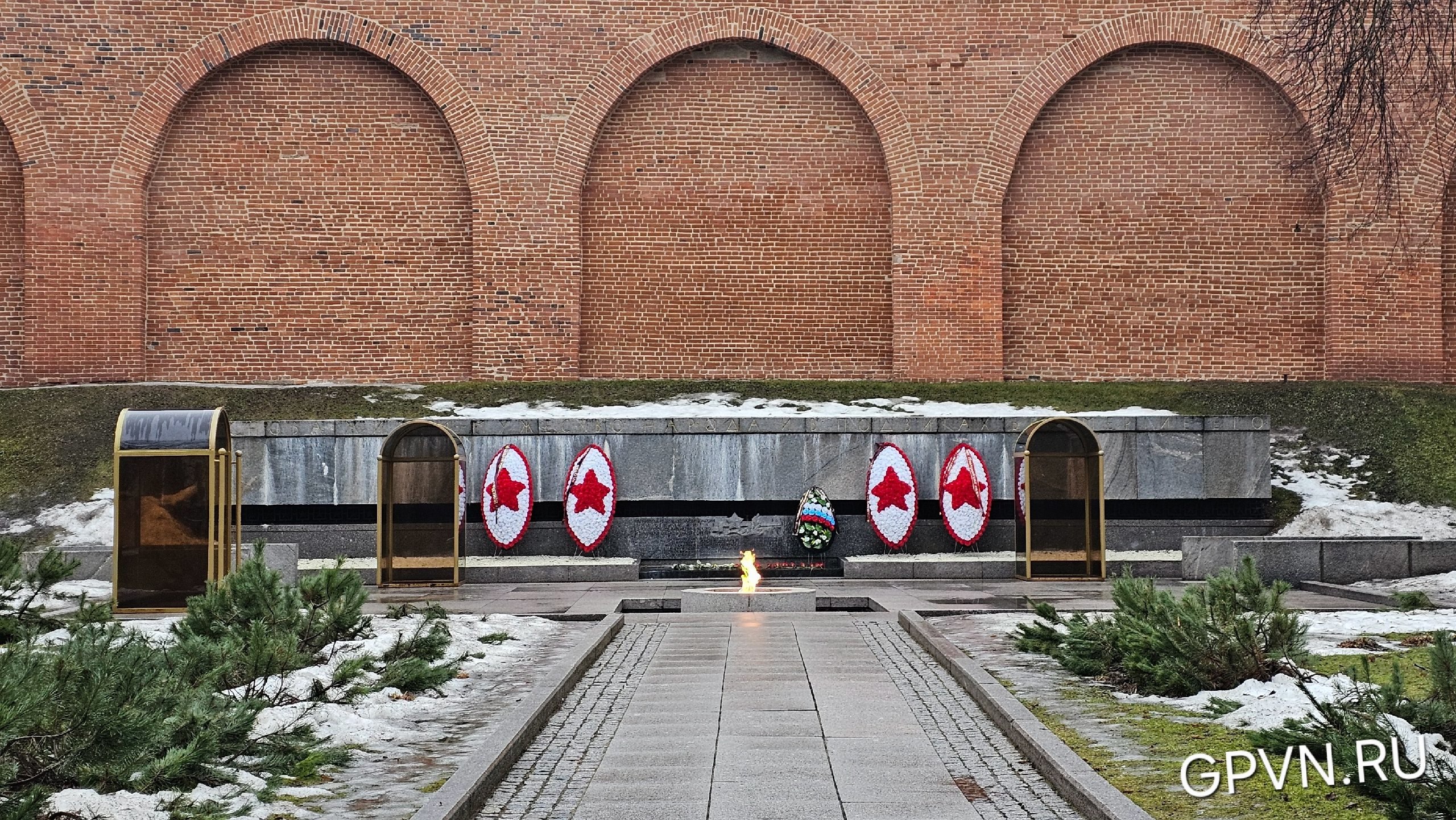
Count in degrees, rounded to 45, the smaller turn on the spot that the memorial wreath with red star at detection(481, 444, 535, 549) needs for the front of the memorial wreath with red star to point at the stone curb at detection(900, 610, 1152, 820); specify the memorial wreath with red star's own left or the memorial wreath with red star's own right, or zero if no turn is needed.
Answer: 0° — it already faces it

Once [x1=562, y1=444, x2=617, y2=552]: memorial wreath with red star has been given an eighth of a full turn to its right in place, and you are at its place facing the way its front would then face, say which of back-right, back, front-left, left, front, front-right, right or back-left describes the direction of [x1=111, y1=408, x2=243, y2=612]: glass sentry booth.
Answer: front

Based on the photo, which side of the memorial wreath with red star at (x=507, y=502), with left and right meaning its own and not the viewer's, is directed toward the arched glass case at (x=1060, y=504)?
left

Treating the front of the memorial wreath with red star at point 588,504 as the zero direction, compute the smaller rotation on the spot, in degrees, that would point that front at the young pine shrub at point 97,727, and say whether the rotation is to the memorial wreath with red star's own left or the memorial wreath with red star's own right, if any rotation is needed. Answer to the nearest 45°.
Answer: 0° — it already faces it

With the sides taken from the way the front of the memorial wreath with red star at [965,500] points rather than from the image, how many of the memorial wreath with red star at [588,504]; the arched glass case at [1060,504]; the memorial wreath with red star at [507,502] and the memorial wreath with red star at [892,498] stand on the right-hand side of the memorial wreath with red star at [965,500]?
3

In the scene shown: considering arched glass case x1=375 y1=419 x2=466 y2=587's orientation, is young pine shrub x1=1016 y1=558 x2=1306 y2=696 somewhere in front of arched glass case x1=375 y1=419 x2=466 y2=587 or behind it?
in front

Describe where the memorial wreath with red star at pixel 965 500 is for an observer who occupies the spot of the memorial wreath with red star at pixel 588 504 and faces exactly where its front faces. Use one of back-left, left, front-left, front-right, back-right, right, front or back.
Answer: left

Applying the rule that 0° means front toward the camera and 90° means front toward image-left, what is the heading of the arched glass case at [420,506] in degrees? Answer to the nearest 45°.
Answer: approximately 0°

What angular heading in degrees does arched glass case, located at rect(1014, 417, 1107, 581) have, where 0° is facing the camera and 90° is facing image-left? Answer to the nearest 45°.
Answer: approximately 0°
